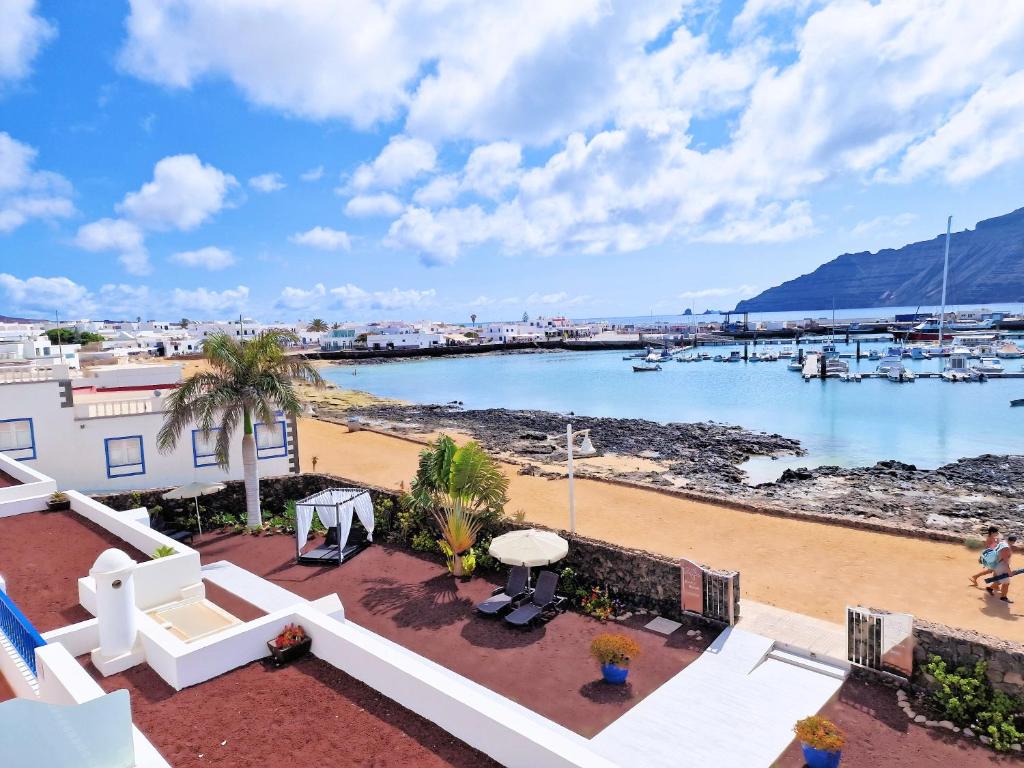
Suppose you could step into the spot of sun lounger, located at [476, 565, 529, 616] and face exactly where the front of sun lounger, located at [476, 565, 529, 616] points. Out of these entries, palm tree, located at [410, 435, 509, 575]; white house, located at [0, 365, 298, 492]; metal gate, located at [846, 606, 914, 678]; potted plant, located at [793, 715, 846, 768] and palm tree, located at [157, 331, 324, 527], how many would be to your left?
2

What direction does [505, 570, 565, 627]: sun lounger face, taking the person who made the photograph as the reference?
facing the viewer and to the left of the viewer

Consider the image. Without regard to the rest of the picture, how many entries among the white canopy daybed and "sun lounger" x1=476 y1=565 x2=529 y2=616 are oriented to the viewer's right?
0

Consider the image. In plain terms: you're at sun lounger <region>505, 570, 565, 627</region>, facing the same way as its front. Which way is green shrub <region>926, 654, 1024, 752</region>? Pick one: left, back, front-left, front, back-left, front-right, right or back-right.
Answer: left

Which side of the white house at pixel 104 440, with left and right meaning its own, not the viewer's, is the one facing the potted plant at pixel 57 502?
front

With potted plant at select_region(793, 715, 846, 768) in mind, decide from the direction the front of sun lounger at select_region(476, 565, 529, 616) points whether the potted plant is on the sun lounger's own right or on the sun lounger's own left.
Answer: on the sun lounger's own left

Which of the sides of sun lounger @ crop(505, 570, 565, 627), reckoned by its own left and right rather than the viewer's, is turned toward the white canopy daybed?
right

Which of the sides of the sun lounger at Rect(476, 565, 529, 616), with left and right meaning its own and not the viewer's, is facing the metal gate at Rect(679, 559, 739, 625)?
left

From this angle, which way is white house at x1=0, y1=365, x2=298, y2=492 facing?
toward the camera

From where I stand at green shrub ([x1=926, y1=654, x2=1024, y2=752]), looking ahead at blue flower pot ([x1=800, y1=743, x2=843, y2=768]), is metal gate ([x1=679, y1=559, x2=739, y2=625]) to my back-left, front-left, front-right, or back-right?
front-right

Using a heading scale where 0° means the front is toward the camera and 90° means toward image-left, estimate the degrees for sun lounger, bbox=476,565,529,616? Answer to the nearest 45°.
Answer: approximately 45°

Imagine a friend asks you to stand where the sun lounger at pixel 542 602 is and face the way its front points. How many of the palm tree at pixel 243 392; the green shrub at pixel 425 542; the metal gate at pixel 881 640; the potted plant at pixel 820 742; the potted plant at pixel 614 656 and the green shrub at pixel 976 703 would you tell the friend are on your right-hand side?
2

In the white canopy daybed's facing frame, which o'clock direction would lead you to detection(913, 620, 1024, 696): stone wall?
The stone wall is roughly at 9 o'clock from the white canopy daybed.

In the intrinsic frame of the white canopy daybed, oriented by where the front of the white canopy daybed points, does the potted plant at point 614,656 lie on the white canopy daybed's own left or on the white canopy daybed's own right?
on the white canopy daybed's own left

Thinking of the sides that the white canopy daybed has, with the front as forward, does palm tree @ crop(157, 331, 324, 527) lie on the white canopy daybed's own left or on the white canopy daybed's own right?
on the white canopy daybed's own right
